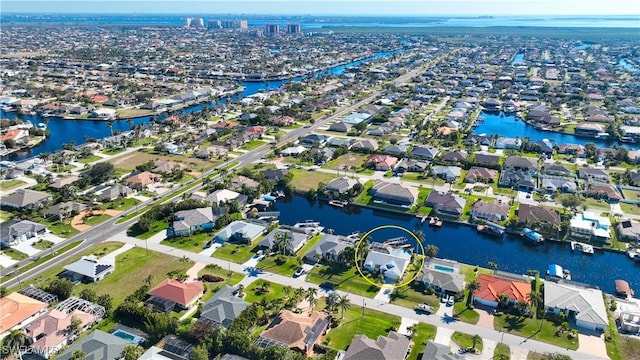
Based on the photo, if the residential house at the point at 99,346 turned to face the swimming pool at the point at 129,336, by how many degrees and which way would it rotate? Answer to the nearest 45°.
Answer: approximately 180°

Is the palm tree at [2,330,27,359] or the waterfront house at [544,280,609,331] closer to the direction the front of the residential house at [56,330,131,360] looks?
the palm tree

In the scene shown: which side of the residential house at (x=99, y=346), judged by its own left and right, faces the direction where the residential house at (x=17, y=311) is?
right

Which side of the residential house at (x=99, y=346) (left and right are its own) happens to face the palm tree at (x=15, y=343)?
right

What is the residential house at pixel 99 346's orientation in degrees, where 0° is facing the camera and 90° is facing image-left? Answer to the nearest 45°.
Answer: approximately 45°

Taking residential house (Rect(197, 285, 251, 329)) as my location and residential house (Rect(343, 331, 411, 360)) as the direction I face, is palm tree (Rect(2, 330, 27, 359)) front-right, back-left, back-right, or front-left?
back-right

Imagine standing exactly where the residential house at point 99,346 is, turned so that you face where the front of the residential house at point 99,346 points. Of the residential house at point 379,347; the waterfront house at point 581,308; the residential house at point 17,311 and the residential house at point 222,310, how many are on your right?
1

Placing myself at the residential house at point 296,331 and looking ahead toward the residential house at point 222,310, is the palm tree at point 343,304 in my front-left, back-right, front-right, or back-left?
back-right

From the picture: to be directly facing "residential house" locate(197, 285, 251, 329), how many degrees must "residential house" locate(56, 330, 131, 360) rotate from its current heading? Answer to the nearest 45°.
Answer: approximately 135° to its left
